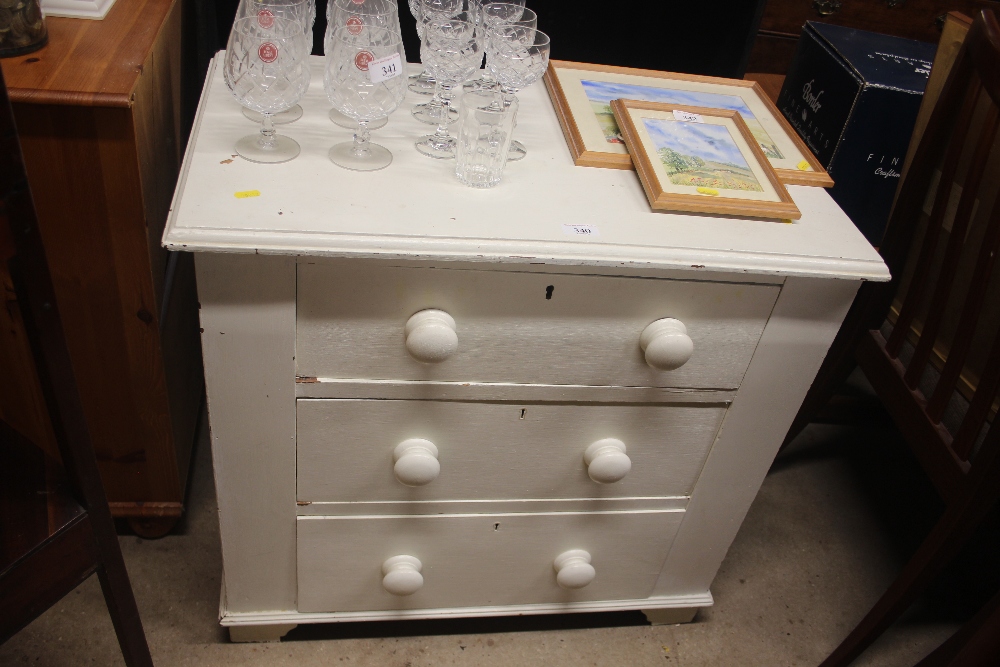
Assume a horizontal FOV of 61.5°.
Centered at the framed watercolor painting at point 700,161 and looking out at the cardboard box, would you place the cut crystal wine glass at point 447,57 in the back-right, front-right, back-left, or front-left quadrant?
back-left

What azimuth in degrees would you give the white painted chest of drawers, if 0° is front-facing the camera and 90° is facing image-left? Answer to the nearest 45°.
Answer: approximately 0°
